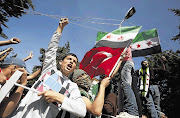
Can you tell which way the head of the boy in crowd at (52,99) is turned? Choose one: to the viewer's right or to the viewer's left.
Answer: to the viewer's right

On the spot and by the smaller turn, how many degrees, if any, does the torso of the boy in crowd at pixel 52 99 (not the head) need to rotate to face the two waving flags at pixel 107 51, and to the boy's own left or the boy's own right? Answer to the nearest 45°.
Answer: approximately 135° to the boy's own left

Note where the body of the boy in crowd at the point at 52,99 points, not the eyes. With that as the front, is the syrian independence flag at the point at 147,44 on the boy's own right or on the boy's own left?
on the boy's own left

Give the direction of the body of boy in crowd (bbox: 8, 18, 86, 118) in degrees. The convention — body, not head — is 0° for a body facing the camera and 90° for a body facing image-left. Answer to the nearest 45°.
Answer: approximately 0°
